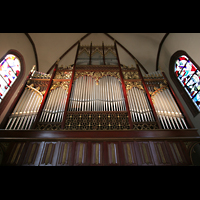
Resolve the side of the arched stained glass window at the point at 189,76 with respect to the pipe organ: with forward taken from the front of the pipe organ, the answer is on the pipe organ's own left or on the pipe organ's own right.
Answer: on the pipe organ's own left

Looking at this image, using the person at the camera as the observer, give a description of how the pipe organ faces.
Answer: facing the viewer

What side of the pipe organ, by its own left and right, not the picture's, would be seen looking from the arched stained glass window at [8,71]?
right
